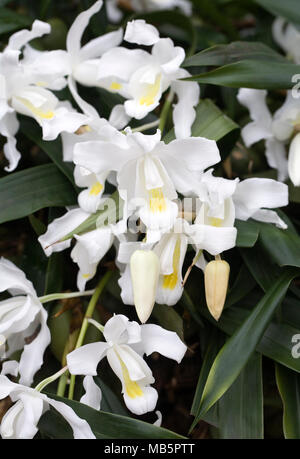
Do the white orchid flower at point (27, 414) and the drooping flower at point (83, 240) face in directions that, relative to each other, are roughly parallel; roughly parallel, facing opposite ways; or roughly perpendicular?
roughly parallel

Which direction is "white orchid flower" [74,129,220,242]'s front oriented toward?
toward the camera

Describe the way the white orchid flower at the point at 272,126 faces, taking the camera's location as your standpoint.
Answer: facing the viewer and to the right of the viewer

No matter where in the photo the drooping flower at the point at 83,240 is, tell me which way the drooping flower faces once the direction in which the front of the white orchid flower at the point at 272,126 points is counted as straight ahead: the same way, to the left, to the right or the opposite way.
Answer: to the right

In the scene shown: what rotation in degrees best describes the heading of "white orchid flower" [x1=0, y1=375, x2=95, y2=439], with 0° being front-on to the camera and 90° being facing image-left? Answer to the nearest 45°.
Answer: approximately 45°

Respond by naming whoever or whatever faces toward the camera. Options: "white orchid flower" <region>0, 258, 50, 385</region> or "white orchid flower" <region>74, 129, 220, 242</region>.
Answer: "white orchid flower" <region>74, 129, 220, 242</region>
